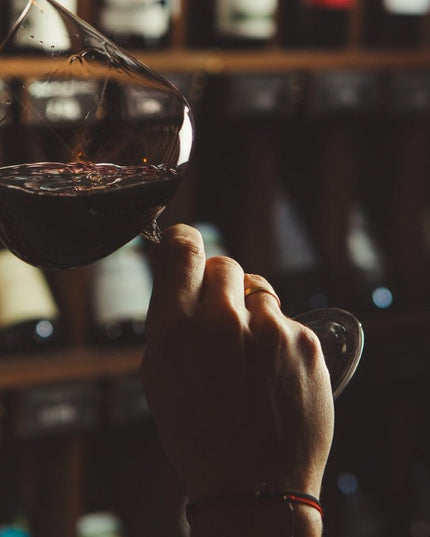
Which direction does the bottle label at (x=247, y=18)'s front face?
toward the camera

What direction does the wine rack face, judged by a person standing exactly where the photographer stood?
facing the viewer
